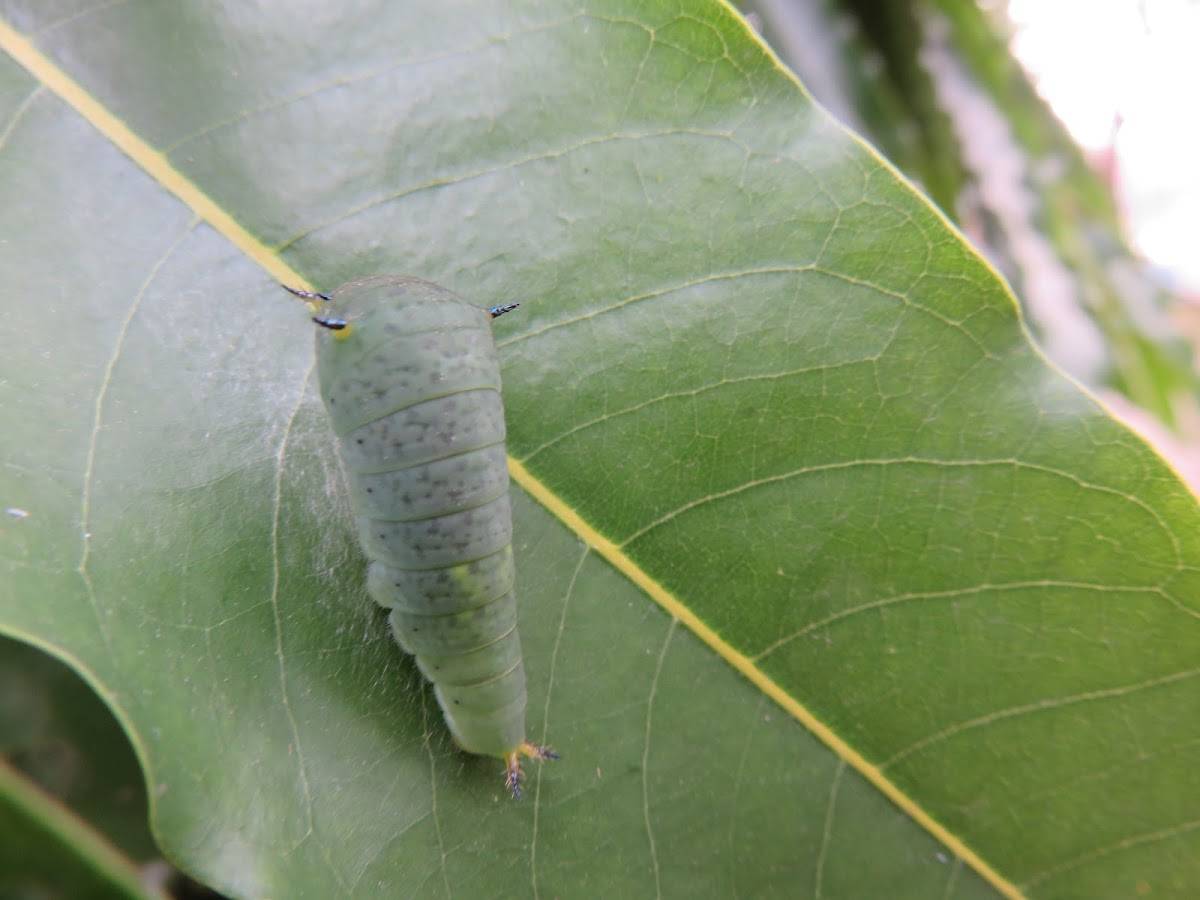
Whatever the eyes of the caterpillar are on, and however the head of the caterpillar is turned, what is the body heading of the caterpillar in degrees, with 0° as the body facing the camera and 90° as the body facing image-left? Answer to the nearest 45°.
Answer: approximately 180°

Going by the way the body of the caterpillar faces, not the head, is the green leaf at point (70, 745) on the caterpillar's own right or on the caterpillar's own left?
on the caterpillar's own left
